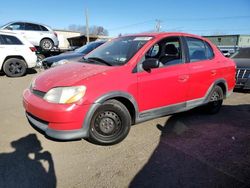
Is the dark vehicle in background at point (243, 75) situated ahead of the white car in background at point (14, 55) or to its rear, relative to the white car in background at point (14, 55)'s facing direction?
to the rear

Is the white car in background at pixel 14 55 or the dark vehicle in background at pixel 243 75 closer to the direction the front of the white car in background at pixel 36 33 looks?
the white car in background

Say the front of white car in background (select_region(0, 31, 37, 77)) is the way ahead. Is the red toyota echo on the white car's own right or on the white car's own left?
on the white car's own left

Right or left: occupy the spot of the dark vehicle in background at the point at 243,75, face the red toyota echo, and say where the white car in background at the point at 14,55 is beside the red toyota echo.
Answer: right

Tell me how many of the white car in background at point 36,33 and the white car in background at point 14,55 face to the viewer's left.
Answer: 2

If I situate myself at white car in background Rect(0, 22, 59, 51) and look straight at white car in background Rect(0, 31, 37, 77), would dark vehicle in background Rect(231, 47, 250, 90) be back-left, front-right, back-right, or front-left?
front-left

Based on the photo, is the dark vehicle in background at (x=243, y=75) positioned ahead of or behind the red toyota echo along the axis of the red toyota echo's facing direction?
behind

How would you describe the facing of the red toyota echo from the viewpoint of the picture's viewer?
facing the viewer and to the left of the viewer

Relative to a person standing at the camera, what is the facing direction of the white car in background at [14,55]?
facing to the left of the viewer

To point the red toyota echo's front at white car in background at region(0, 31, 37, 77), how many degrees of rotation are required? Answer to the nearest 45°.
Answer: approximately 90° to its right

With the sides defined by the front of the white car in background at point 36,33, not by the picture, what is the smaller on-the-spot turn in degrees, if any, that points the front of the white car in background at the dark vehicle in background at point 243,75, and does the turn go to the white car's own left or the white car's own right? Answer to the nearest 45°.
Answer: approximately 135° to the white car's own left
